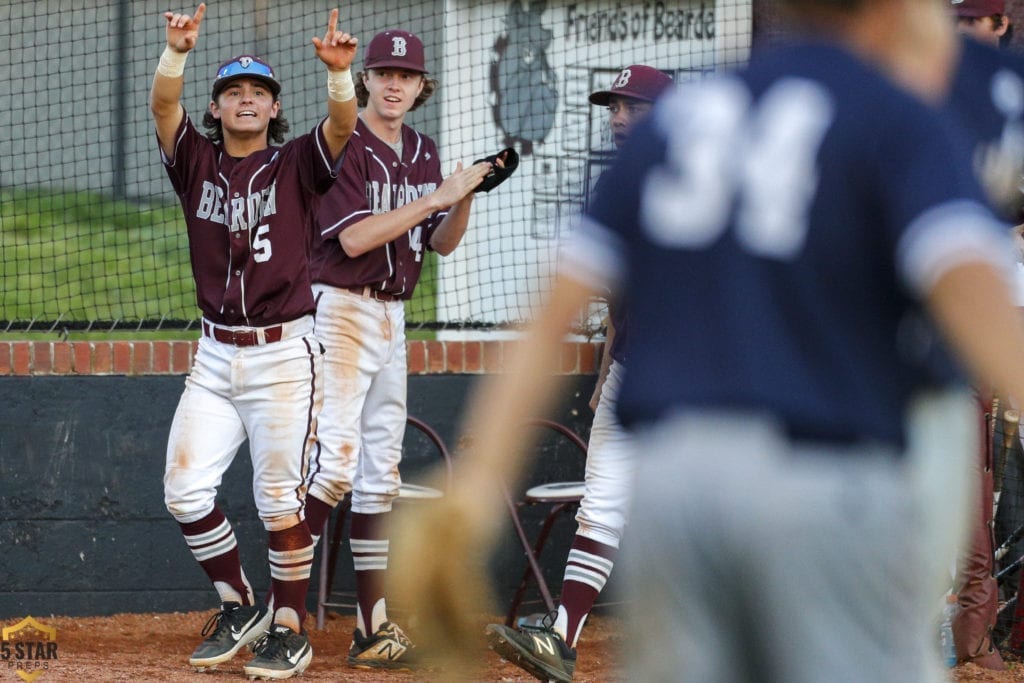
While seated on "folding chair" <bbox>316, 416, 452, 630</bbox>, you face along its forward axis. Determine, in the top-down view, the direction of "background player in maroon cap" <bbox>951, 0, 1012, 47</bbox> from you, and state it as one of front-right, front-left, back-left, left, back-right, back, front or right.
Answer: left

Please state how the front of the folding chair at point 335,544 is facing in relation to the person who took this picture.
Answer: facing the viewer and to the left of the viewer

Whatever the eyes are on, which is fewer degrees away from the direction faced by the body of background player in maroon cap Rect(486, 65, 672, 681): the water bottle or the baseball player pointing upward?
the baseball player pointing upward

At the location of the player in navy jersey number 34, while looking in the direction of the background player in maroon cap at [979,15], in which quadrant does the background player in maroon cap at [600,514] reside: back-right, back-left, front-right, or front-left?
front-left

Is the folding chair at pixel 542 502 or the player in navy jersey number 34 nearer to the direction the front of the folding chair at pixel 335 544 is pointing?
the player in navy jersey number 34

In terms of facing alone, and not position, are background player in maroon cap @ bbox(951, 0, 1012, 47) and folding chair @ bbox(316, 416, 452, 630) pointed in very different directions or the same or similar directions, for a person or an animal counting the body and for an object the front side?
same or similar directions

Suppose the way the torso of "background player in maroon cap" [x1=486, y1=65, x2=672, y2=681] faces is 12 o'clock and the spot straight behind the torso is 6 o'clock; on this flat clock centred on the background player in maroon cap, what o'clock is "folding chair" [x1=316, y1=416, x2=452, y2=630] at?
The folding chair is roughly at 3 o'clock from the background player in maroon cap.

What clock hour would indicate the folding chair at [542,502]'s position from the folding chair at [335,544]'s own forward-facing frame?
the folding chair at [542,502] is roughly at 8 o'clock from the folding chair at [335,544].

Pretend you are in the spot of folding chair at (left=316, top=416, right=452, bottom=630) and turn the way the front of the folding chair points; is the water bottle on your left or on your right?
on your left

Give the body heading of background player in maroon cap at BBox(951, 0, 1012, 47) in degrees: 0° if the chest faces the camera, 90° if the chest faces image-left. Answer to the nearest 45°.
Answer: approximately 45°

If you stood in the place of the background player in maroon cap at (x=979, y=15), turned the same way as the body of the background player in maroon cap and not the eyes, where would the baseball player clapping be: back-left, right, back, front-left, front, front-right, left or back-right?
front-right
